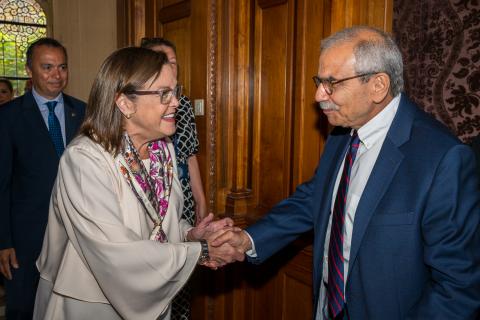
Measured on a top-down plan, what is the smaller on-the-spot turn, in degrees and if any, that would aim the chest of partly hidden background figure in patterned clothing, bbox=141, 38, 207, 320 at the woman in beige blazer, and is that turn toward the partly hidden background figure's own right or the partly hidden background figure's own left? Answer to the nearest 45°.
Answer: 0° — they already face them

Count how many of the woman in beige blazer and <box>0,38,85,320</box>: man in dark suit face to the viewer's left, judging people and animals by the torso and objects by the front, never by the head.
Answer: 0

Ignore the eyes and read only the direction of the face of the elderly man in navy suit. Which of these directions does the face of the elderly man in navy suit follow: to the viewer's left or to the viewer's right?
to the viewer's left

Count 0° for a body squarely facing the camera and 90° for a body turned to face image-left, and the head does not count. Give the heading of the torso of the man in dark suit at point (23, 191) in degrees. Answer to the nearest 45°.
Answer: approximately 315°

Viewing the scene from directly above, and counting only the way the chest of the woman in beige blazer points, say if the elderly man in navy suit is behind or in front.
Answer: in front

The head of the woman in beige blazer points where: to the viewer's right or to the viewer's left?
to the viewer's right

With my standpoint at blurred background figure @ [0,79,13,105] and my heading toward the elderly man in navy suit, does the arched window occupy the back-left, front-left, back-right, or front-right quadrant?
back-left

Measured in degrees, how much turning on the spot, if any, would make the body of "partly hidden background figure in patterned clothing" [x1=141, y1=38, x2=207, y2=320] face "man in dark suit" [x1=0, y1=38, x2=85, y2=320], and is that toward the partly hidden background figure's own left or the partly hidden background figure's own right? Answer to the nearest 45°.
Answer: approximately 90° to the partly hidden background figure's own right

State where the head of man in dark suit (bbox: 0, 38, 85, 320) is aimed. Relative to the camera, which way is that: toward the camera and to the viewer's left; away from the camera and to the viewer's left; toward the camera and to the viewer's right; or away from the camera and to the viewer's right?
toward the camera and to the viewer's right

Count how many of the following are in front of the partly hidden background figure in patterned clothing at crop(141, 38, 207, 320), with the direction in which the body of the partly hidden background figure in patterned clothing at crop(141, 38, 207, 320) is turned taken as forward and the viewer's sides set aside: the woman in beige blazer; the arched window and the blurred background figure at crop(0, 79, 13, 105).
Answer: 1

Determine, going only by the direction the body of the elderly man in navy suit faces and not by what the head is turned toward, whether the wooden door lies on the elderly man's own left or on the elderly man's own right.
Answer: on the elderly man's own right
